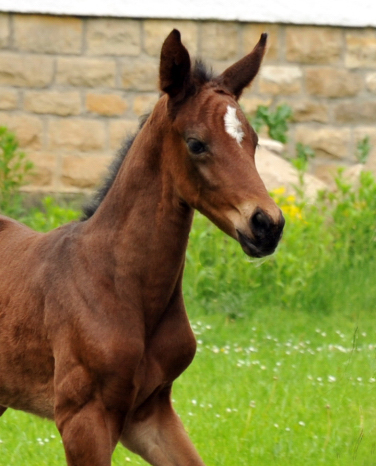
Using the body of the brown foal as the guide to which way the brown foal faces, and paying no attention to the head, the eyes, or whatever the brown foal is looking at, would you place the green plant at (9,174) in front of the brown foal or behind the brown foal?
behind

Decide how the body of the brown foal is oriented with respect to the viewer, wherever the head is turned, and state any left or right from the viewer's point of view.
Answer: facing the viewer and to the right of the viewer

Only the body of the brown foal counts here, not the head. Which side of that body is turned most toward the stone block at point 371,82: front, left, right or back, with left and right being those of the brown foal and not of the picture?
left

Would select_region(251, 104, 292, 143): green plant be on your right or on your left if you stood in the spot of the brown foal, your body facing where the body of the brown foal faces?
on your left

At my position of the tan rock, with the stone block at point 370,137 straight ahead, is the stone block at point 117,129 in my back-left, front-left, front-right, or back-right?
back-left

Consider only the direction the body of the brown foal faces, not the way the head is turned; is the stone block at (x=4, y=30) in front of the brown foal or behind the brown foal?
behind

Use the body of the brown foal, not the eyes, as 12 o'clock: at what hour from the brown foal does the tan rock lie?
The tan rock is roughly at 8 o'clock from the brown foal.

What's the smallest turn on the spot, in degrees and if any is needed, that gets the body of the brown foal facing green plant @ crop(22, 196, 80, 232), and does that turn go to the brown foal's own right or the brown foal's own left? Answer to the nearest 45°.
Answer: approximately 135° to the brown foal's own left

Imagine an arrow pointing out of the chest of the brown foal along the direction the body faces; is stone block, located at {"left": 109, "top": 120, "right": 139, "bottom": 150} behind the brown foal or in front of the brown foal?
behind

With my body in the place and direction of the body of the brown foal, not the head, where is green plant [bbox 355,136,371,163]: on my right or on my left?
on my left

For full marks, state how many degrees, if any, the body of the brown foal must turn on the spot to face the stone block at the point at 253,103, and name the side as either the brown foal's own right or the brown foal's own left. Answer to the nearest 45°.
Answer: approximately 135° to the brown foal's own left
